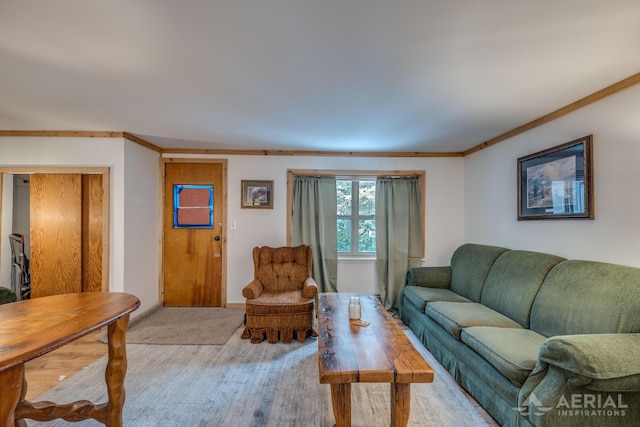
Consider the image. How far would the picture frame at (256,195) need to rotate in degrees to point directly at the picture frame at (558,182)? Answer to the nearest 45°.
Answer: approximately 45° to its left

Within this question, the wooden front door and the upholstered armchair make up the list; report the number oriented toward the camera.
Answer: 2

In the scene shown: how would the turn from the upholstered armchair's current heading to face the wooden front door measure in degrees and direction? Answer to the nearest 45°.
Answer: approximately 135° to its right

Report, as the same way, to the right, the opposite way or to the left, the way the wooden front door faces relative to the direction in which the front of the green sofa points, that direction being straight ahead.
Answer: to the left

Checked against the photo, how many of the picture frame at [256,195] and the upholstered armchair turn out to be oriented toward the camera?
2

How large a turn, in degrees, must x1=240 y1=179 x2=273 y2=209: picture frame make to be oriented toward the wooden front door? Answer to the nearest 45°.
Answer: approximately 90° to its right

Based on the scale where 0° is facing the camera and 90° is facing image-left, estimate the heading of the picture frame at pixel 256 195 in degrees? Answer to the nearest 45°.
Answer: approximately 0°

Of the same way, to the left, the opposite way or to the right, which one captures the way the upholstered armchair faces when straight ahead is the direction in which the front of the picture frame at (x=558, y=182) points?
to the left

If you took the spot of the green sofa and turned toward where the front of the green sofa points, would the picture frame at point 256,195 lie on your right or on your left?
on your right

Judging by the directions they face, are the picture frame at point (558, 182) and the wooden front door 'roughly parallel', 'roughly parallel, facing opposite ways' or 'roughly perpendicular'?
roughly perpendicular

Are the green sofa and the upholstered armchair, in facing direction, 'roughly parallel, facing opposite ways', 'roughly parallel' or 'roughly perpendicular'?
roughly perpendicular
